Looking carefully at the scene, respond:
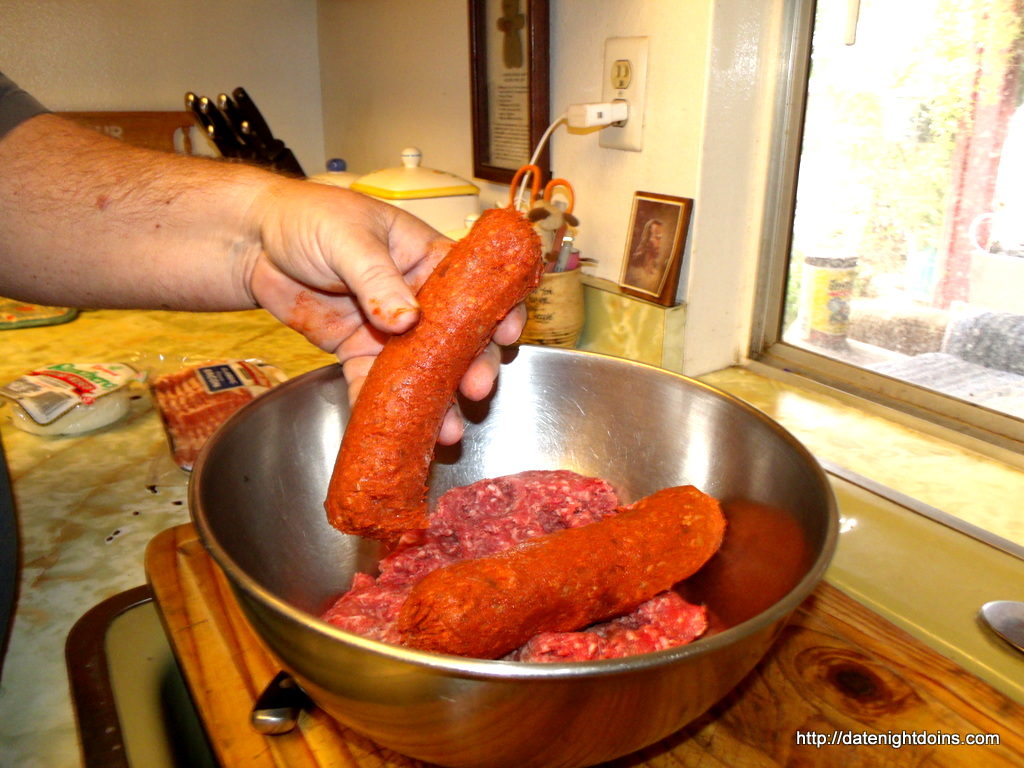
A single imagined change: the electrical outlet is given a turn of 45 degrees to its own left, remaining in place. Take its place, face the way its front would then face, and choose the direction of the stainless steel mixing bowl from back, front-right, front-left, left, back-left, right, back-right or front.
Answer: front

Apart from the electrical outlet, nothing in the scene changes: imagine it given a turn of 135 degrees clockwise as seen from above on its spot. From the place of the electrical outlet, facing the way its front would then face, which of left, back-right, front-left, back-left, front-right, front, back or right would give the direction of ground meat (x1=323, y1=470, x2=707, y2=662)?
back

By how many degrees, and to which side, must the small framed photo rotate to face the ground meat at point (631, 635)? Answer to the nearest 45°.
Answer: approximately 45° to its left

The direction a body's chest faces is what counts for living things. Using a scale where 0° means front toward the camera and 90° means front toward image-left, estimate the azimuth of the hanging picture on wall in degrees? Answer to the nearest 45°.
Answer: approximately 45°

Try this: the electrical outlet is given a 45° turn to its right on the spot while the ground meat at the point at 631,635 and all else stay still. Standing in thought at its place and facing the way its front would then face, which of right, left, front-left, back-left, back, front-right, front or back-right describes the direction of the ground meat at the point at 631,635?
left

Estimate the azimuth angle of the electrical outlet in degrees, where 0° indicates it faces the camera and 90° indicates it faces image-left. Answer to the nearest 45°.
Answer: approximately 45°

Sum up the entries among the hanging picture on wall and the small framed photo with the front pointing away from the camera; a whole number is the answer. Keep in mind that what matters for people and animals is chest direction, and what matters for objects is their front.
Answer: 0

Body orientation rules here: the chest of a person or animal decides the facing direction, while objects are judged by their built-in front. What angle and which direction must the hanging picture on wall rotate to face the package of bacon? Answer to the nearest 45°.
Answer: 0° — it already faces it

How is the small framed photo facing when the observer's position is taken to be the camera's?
facing the viewer and to the left of the viewer

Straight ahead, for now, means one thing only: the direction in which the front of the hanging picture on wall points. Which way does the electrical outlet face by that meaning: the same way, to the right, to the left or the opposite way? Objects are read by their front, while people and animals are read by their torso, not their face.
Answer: the same way

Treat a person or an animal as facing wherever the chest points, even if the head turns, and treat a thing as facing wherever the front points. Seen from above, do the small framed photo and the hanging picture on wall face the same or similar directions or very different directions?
same or similar directions

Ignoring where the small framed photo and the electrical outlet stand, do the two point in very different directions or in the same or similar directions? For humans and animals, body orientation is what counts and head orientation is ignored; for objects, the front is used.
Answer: same or similar directions

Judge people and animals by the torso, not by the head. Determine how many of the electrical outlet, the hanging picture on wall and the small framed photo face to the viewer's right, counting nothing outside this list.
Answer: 0
